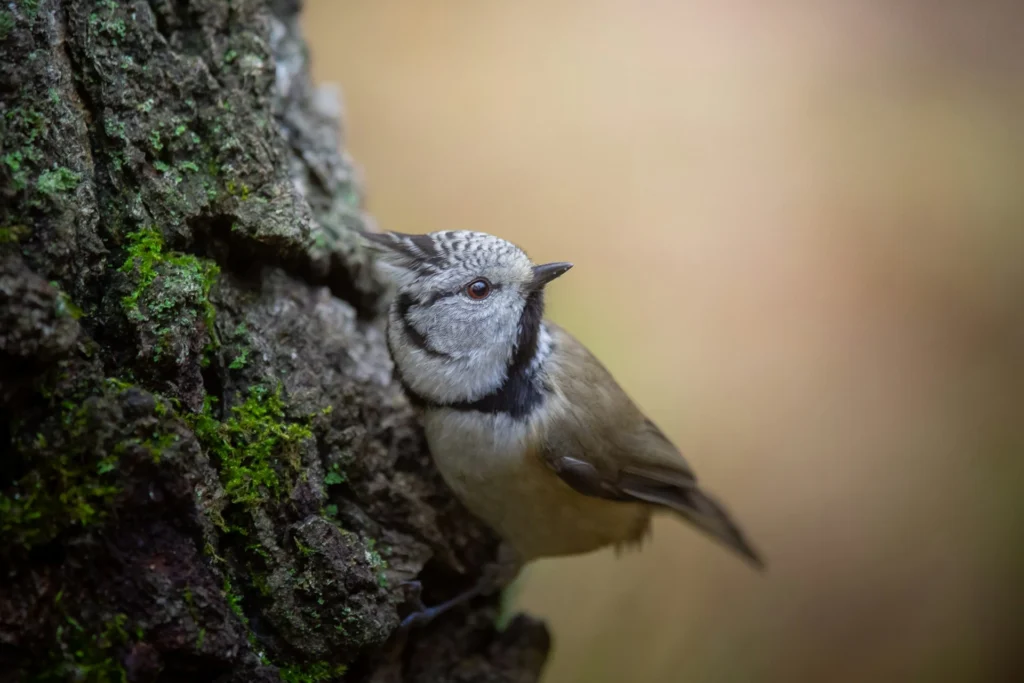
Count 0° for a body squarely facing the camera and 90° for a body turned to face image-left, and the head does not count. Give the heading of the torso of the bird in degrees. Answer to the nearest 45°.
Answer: approximately 45°
